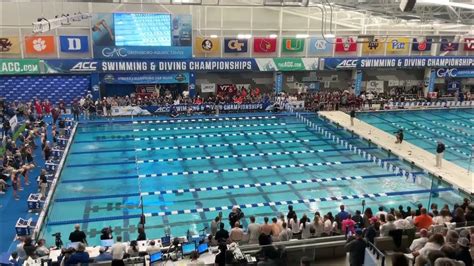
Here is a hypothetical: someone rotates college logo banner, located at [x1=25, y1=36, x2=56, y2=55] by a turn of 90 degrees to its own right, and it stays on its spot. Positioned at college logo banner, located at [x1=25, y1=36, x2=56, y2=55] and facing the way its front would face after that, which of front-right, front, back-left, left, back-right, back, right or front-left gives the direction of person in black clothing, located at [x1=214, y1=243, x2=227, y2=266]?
left

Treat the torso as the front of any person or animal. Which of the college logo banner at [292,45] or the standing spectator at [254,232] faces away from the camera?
the standing spectator

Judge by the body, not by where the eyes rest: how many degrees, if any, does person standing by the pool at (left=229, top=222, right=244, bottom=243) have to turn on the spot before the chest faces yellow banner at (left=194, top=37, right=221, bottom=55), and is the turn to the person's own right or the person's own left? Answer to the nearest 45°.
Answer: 0° — they already face it

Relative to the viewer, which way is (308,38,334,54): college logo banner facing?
toward the camera

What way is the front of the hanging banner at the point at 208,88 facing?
toward the camera

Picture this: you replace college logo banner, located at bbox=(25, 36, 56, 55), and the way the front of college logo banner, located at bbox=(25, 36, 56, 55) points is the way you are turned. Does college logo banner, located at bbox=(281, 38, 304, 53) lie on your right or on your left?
on your left

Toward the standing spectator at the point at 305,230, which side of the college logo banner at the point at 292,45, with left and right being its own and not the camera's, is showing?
front

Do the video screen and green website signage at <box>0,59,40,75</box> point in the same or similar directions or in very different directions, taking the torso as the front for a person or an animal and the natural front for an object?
same or similar directions

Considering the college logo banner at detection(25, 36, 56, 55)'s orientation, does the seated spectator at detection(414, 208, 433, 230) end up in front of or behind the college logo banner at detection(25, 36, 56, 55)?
in front

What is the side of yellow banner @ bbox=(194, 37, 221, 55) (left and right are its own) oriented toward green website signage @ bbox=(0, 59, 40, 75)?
right

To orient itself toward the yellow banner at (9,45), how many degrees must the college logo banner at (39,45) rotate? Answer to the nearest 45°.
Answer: approximately 90° to its right

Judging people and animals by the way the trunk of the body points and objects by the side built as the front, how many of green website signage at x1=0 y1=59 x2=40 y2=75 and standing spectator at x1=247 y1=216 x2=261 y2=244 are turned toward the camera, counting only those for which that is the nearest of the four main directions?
1

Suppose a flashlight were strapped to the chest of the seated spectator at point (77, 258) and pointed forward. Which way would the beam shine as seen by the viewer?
away from the camera

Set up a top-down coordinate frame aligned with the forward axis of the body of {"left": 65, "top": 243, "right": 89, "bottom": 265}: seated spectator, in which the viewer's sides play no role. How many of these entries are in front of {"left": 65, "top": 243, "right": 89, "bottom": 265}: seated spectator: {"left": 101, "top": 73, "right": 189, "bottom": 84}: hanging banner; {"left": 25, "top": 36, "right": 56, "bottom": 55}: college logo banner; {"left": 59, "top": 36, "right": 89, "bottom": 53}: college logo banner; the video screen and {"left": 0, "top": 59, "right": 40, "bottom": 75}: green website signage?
5

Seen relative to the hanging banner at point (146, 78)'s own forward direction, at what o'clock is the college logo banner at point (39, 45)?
The college logo banner is roughly at 3 o'clock from the hanging banner.

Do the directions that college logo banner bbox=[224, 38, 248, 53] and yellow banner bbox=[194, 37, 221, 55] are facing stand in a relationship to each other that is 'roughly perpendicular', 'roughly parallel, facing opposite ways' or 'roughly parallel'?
roughly parallel

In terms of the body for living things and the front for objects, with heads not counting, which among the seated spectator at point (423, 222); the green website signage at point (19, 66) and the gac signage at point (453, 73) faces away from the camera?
the seated spectator

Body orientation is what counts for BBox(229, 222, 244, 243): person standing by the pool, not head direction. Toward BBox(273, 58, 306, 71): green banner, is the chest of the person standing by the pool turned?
yes

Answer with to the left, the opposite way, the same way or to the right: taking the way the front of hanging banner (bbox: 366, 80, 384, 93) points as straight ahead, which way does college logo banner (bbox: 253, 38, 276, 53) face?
the same way

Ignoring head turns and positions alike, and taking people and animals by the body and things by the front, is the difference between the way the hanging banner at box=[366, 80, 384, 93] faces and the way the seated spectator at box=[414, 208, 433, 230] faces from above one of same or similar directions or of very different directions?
very different directions

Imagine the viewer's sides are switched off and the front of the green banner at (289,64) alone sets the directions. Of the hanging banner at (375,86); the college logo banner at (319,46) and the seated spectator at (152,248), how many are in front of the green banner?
1

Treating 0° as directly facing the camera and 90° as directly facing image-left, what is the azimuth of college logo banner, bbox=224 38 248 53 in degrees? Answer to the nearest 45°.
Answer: approximately 0°
